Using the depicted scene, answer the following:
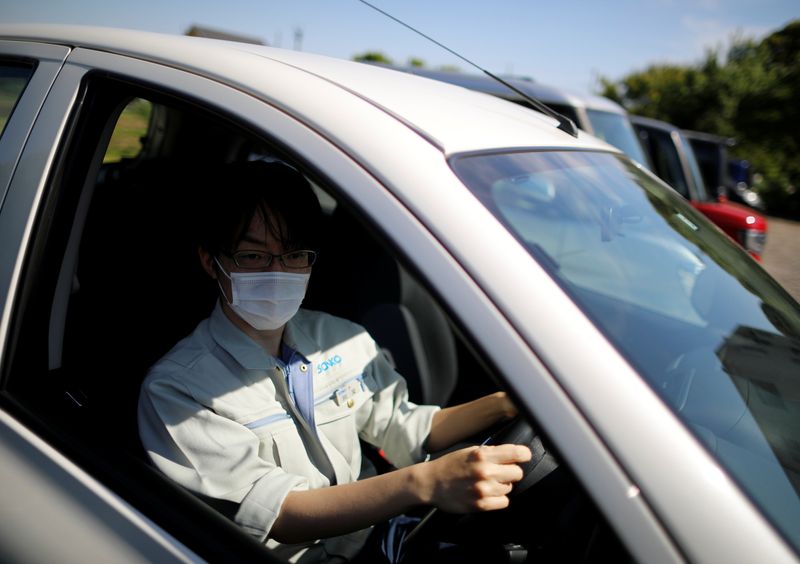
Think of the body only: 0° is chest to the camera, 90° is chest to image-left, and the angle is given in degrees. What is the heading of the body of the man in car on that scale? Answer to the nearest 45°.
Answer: approximately 315°

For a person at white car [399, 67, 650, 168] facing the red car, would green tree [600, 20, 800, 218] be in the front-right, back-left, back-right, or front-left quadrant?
front-left

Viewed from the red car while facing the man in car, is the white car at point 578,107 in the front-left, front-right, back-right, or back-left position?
front-right

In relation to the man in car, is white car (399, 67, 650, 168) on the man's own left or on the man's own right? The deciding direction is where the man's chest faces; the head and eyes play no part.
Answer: on the man's own left

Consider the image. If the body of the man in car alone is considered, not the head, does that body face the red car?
no
